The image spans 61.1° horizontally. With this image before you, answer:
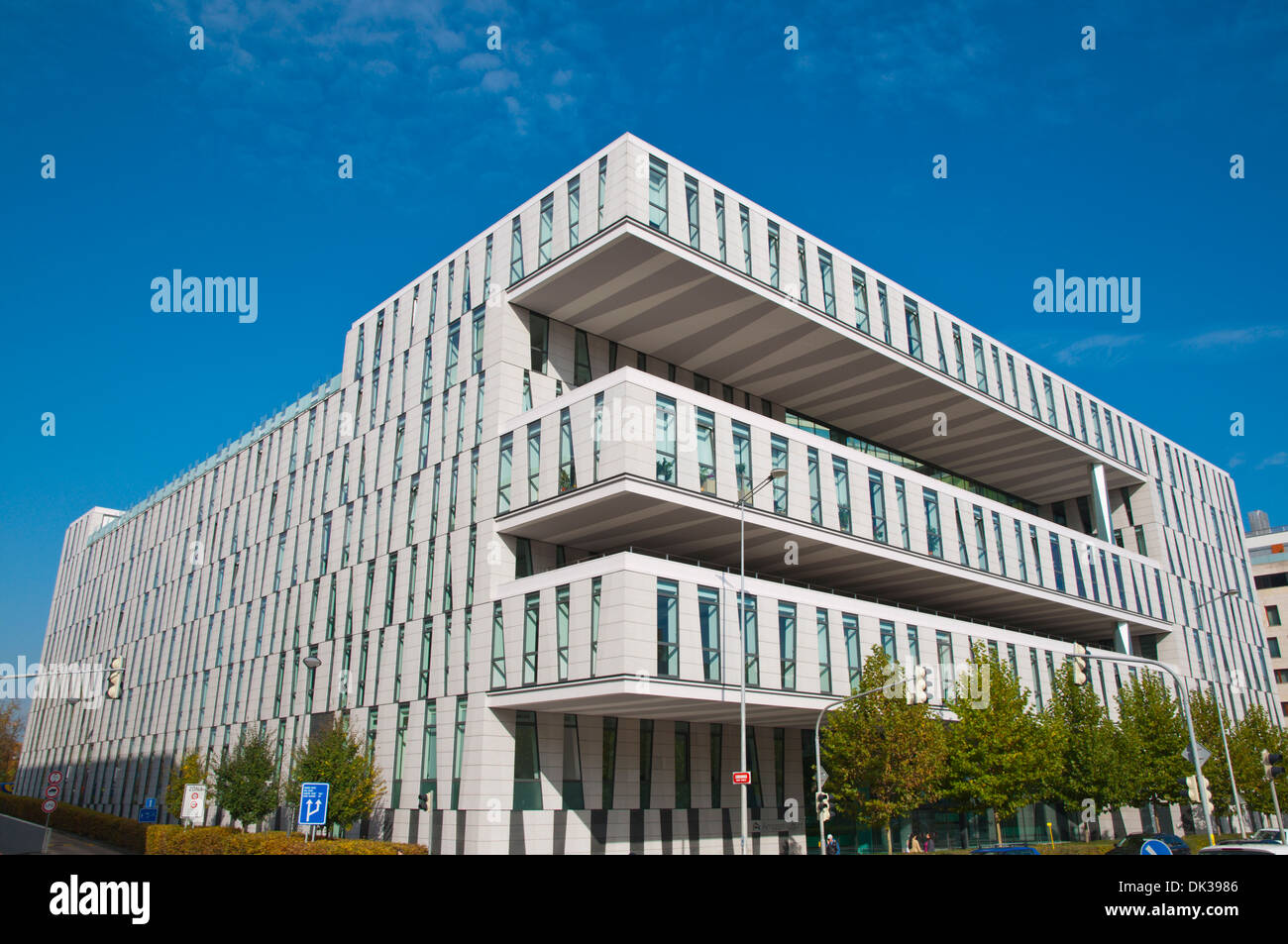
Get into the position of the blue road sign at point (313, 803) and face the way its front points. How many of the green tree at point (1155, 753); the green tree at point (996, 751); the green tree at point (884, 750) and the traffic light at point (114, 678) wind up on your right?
1

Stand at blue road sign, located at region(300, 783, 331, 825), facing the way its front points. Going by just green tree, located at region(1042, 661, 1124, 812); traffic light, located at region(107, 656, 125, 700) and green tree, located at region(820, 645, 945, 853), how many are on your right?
1

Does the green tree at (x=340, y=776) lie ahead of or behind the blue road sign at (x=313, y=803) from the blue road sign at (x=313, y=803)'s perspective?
behind

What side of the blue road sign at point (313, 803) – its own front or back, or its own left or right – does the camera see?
front

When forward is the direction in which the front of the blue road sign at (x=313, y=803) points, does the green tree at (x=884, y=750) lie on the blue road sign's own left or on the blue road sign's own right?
on the blue road sign's own left

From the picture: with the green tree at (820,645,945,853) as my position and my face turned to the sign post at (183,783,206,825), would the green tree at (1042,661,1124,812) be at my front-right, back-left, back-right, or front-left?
back-right
